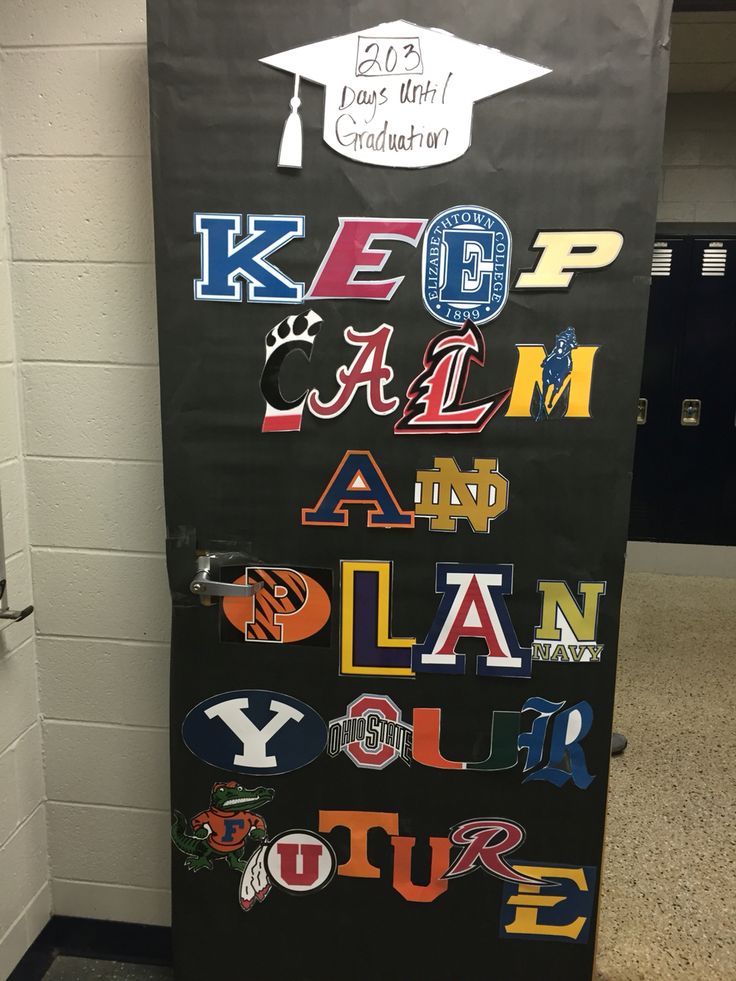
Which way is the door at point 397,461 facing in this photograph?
toward the camera
